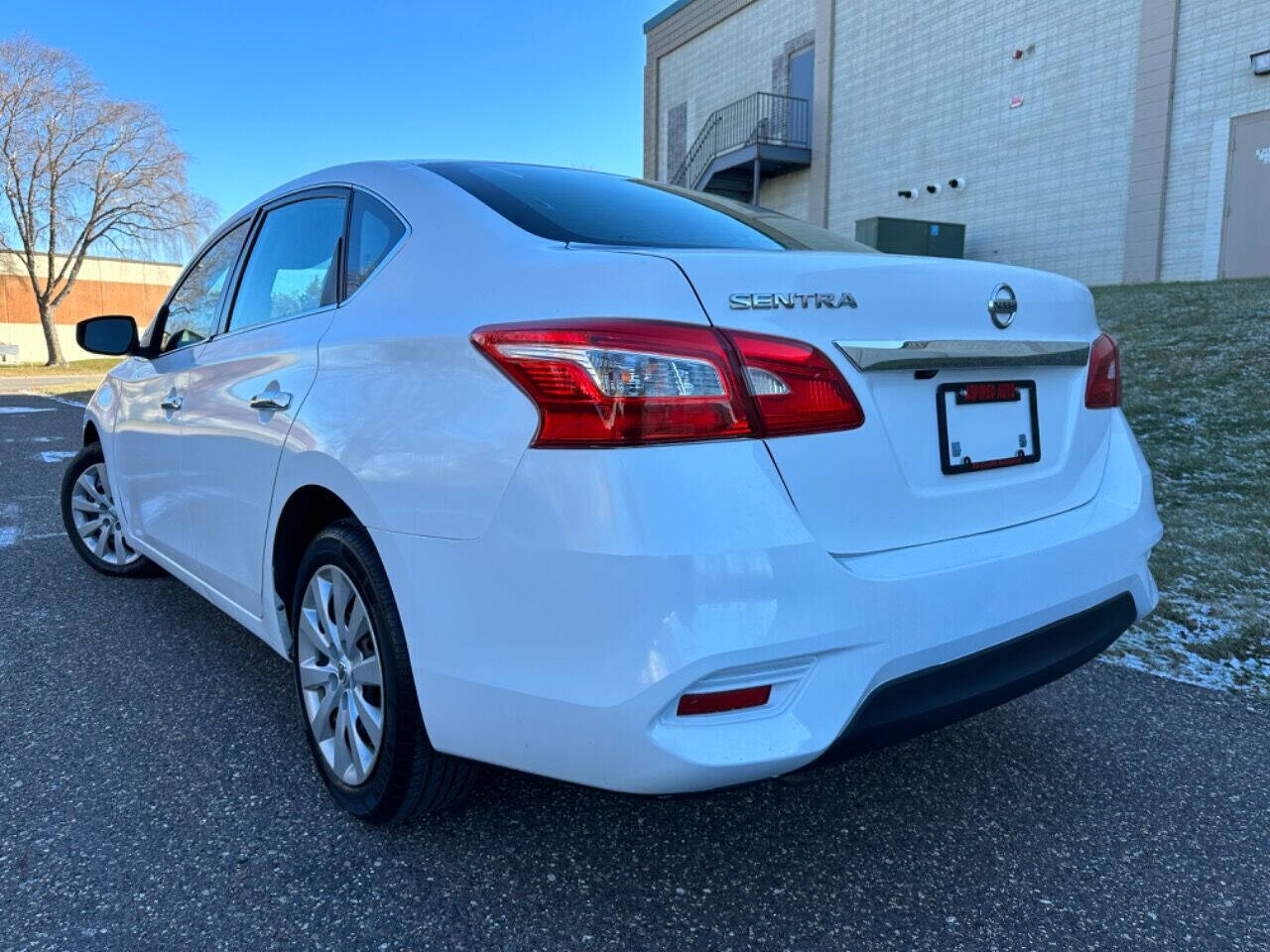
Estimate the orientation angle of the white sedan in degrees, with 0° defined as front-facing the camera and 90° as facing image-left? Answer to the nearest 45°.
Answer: approximately 135°

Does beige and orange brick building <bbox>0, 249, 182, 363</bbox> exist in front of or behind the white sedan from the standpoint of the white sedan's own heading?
in front

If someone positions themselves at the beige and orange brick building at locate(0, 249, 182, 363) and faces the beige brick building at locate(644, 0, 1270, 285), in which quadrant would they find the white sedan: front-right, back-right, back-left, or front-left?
front-right

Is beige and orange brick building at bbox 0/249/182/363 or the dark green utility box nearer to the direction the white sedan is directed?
the beige and orange brick building

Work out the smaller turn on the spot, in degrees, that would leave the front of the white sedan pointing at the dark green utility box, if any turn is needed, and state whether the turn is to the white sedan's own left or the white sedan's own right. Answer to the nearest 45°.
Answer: approximately 45° to the white sedan's own right

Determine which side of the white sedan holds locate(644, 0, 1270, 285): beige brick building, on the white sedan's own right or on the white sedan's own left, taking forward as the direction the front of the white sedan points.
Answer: on the white sedan's own right
